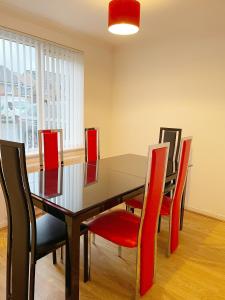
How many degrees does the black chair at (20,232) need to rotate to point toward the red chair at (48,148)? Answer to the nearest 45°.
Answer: approximately 45° to its left

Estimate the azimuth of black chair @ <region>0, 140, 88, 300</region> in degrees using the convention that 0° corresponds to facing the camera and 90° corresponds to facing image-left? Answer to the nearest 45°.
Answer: approximately 225°

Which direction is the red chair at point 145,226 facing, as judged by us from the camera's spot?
facing away from the viewer and to the left of the viewer
